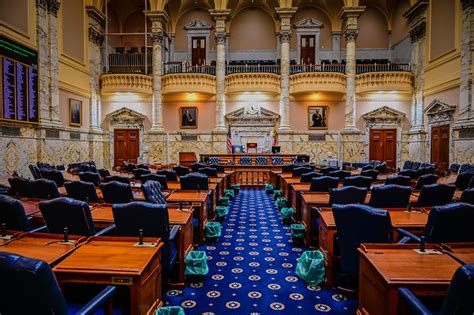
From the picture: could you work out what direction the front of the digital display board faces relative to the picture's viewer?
facing the viewer and to the right of the viewer

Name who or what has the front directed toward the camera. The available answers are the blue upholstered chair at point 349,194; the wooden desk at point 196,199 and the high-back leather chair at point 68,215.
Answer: the wooden desk

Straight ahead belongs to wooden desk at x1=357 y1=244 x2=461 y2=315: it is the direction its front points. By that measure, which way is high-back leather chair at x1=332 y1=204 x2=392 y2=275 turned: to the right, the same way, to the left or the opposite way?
the opposite way

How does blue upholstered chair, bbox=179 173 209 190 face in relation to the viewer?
away from the camera

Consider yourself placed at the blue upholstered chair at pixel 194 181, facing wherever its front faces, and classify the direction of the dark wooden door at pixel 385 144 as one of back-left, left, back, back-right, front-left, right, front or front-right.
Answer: front-right

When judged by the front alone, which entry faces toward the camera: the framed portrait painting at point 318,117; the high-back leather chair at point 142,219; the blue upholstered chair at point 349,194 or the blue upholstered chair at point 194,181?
the framed portrait painting

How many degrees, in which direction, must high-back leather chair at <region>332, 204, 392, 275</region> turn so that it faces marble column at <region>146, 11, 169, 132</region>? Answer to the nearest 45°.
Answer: approximately 45° to its left

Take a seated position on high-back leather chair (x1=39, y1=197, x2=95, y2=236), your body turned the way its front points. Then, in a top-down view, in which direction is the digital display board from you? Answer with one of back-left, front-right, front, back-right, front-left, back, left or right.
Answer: front-left

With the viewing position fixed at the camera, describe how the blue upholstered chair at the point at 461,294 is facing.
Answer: facing away from the viewer and to the left of the viewer

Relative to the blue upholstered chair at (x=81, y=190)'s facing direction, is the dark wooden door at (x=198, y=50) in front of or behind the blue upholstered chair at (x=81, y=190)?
in front

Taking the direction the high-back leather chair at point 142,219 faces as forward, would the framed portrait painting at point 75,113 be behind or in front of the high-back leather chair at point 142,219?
in front

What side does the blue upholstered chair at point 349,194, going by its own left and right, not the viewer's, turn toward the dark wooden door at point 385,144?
front

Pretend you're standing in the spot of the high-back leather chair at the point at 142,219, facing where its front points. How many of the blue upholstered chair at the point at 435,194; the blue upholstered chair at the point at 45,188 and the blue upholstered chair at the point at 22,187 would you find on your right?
1

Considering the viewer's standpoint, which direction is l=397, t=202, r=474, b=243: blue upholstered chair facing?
facing away from the viewer and to the left of the viewer

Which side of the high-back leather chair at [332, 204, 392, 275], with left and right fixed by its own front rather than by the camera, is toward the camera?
back
